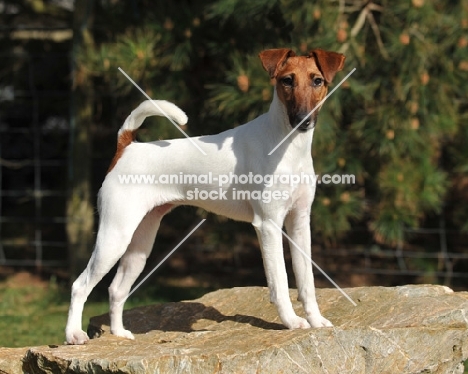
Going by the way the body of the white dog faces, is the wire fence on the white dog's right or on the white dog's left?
on the white dog's left

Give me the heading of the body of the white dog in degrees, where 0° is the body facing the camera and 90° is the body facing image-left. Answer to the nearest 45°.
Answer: approximately 270°

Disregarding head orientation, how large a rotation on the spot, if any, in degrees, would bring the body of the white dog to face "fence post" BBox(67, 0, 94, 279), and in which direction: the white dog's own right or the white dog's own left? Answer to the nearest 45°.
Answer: approximately 90° to the white dog's own left
